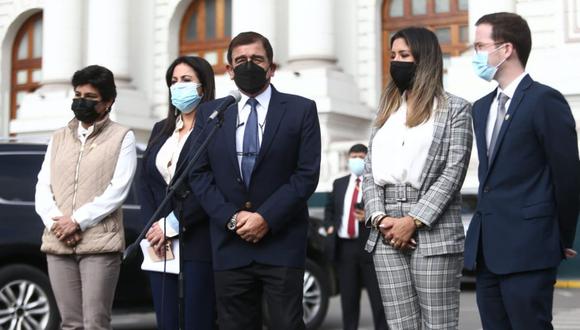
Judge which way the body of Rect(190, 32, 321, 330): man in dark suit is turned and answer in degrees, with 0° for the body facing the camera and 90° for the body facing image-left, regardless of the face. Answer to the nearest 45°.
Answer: approximately 0°

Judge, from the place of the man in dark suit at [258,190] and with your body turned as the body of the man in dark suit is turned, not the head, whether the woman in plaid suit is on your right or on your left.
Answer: on your left

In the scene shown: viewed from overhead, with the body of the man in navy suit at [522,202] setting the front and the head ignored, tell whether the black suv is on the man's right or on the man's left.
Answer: on the man's right

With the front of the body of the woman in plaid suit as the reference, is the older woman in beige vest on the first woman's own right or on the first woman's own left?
on the first woman's own right

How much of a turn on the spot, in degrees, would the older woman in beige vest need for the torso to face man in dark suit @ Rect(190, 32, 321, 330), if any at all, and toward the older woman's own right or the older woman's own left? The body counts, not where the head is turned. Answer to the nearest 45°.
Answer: approximately 90° to the older woman's own left

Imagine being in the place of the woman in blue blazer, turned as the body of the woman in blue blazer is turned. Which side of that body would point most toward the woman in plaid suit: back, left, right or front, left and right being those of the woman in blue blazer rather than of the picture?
left
